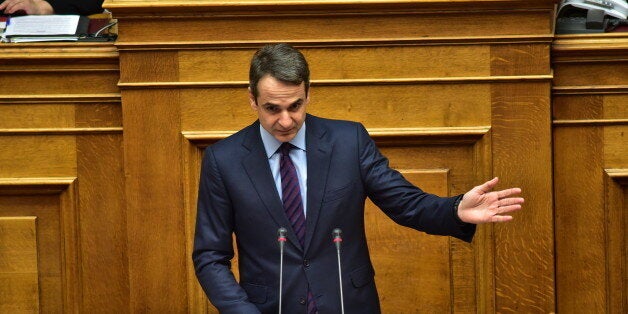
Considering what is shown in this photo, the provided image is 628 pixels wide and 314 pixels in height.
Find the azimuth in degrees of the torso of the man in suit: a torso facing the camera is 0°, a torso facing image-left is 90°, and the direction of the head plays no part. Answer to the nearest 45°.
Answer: approximately 0°
